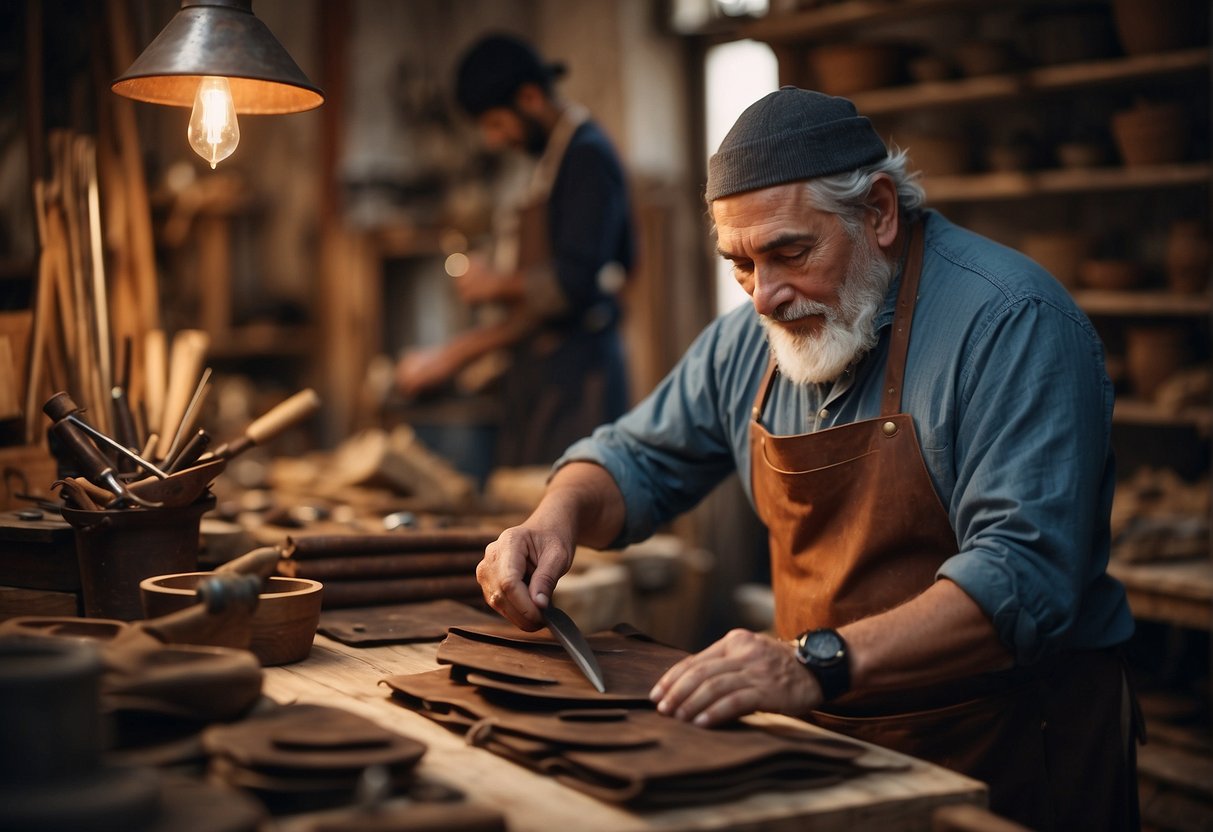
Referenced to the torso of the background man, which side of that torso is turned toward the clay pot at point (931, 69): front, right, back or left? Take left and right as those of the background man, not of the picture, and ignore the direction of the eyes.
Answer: back

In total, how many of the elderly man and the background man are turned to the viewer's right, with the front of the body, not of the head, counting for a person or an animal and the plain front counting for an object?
0

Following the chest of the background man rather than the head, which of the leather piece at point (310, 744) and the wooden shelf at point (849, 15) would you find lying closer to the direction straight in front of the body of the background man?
the leather piece

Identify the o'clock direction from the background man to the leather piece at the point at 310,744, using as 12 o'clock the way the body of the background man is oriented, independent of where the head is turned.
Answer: The leather piece is roughly at 9 o'clock from the background man.

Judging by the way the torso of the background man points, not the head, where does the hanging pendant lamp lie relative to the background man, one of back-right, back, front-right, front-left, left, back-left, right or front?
left

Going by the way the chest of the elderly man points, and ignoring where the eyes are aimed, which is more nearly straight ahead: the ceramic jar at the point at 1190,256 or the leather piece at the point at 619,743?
the leather piece

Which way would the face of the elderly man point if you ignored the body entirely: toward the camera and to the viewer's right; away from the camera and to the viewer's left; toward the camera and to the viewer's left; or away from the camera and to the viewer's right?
toward the camera and to the viewer's left

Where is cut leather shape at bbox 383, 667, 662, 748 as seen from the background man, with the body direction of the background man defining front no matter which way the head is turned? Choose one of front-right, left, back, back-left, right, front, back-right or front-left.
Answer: left

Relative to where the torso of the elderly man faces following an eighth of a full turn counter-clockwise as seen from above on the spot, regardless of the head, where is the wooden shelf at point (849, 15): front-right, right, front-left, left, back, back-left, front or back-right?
back

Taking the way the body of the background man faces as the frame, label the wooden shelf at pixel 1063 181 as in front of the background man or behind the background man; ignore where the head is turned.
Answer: behind

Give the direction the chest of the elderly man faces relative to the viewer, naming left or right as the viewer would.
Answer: facing the viewer and to the left of the viewer

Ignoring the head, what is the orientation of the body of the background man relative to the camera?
to the viewer's left

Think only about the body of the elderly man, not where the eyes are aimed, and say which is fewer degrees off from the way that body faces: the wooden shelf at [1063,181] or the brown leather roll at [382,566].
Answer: the brown leather roll
